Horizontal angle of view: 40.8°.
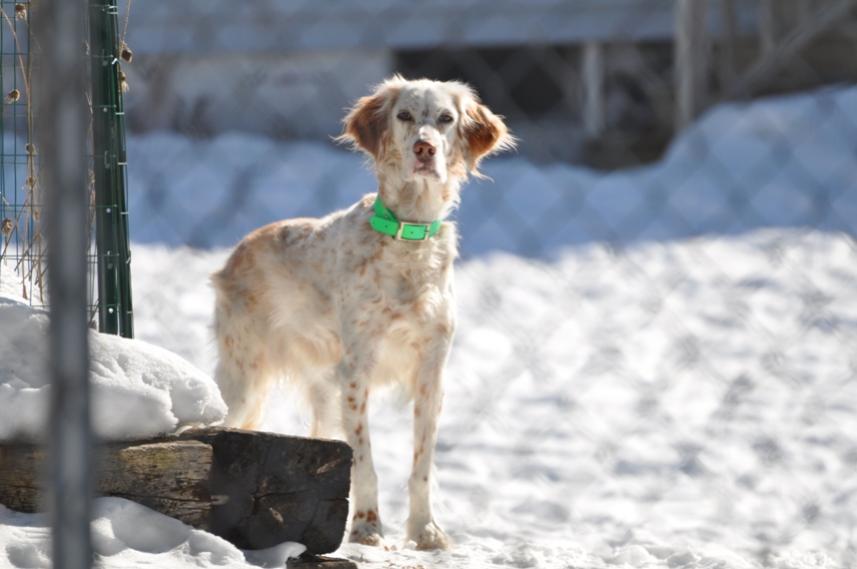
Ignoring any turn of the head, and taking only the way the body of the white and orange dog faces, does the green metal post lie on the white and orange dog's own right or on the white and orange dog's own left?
on the white and orange dog's own right

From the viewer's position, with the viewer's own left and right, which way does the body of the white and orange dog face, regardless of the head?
facing the viewer and to the right of the viewer

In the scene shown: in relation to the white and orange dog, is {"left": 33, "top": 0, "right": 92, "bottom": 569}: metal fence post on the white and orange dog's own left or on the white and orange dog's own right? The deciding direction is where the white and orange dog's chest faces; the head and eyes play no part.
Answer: on the white and orange dog's own right

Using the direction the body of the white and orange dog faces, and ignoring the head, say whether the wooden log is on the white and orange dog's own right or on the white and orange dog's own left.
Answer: on the white and orange dog's own right

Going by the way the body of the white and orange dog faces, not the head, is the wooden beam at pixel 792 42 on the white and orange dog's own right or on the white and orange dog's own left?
on the white and orange dog's own left

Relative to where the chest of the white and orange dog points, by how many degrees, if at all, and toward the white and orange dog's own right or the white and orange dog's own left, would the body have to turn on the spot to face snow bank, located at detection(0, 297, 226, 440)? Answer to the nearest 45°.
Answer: approximately 90° to the white and orange dog's own right
